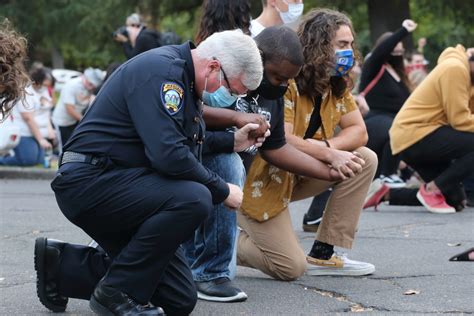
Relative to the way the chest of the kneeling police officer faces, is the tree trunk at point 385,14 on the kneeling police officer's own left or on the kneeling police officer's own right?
on the kneeling police officer's own left

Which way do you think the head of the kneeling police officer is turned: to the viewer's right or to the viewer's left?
to the viewer's right

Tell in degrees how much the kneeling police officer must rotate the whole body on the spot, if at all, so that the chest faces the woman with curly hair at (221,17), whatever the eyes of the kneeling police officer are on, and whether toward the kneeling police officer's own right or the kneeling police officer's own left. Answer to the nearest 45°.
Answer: approximately 90° to the kneeling police officer's own left

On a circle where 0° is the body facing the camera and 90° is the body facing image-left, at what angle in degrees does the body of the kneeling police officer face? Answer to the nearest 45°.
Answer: approximately 270°
